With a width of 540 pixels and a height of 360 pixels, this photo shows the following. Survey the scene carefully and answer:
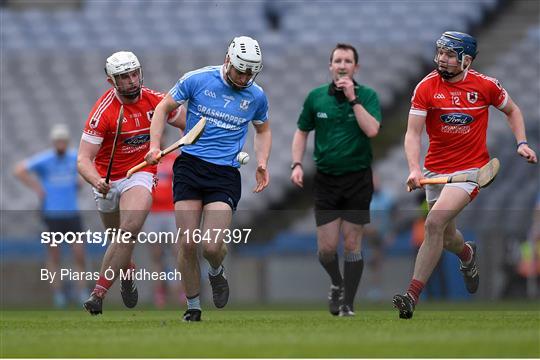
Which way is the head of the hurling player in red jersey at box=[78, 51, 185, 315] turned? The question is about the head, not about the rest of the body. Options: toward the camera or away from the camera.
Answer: toward the camera

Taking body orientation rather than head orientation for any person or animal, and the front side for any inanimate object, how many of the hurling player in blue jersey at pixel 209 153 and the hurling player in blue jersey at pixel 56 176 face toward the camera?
2

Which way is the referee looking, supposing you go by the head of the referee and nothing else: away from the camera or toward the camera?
toward the camera

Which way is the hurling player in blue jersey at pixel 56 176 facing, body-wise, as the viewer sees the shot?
toward the camera

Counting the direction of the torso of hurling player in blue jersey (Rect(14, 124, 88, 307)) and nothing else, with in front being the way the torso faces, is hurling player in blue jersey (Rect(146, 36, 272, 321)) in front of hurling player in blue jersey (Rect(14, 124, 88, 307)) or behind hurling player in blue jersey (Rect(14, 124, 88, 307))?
in front

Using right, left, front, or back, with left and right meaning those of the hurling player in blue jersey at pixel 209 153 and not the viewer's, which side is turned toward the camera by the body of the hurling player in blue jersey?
front

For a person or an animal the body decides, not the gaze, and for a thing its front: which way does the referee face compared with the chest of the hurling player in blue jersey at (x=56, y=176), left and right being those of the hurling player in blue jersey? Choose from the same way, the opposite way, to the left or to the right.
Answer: the same way

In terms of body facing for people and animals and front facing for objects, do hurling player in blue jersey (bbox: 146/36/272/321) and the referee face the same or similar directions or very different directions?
same or similar directions

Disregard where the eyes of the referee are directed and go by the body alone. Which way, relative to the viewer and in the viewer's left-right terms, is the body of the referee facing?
facing the viewer

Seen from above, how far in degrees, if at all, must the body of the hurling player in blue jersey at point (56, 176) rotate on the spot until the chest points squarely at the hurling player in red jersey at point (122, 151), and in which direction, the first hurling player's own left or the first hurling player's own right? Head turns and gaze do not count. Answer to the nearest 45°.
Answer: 0° — they already face them

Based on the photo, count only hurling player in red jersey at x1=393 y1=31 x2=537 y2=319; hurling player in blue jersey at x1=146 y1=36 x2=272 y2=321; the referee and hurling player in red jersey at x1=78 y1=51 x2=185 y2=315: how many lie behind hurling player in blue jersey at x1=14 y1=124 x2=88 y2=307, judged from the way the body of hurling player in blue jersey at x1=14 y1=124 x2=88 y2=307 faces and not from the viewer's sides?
0

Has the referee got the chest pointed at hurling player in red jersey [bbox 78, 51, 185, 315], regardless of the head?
no

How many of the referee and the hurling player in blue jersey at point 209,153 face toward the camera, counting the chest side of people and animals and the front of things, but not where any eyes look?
2

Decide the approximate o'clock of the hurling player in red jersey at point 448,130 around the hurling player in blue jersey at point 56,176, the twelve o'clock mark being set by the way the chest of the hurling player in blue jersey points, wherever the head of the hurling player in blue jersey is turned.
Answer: The hurling player in red jersey is roughly at 11 o'clock from the hurling player in blue jersey.

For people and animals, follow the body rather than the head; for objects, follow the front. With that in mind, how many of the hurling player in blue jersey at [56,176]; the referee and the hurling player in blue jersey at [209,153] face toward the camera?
3

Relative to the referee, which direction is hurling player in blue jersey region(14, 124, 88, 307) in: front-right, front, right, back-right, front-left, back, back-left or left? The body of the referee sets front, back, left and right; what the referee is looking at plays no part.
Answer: back-right
